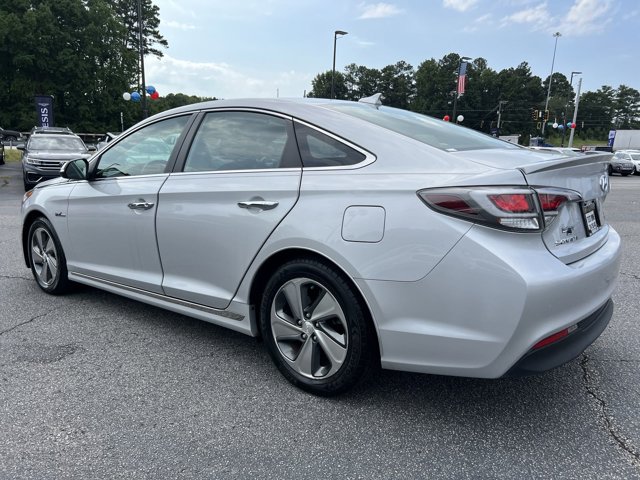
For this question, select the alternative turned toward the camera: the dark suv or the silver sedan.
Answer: the dark suv

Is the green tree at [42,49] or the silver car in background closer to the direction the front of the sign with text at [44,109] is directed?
the silver car in background

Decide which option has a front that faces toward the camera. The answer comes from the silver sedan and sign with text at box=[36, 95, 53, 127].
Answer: the sign with text

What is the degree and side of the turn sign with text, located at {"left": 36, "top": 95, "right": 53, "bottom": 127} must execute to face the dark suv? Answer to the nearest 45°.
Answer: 0° — it already faces it

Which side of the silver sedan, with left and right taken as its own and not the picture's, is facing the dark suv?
front

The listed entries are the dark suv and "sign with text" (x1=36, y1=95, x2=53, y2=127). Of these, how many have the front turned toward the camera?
2

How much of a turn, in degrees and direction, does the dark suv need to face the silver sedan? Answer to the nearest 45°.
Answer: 0° — it already faces it

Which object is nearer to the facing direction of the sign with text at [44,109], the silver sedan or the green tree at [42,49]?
the silver sedan

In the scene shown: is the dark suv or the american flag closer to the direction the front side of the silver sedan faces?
the dark suv

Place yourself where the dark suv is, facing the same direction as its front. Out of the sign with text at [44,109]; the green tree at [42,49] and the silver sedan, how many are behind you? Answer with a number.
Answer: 2

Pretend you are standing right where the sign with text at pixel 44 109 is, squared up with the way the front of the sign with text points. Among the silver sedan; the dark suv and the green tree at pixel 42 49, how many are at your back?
1

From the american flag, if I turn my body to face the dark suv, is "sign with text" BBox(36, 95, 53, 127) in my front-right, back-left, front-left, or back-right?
front-right

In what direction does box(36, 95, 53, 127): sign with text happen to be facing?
toward the camera

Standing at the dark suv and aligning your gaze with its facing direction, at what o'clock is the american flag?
The american flag is roughly at 8 o'clock from the dark suv.

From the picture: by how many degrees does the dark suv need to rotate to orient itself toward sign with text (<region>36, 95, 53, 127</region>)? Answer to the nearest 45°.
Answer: approximately 180°

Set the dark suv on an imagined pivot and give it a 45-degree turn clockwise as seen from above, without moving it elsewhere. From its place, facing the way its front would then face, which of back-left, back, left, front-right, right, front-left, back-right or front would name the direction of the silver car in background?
back-left

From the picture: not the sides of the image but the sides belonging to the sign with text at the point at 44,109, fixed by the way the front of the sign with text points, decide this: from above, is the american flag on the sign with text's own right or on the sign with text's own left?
on the sign with text's own left

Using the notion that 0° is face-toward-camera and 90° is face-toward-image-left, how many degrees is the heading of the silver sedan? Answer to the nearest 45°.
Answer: approximately 135°

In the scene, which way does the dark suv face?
toward the camera
